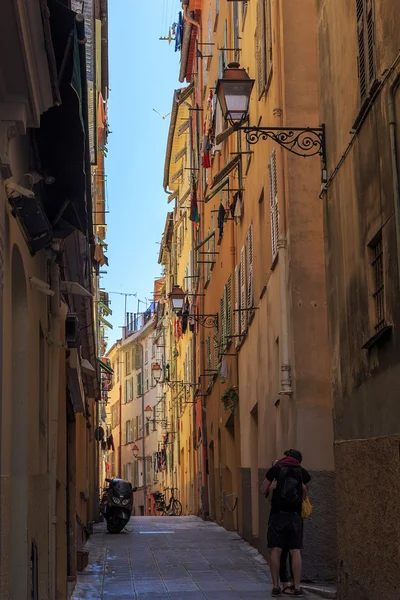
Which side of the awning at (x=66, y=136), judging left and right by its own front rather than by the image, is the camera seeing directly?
right

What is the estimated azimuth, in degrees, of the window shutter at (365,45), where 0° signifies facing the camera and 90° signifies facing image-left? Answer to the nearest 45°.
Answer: approximately 45°

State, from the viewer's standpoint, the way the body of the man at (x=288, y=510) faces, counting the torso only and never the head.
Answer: away from the camera

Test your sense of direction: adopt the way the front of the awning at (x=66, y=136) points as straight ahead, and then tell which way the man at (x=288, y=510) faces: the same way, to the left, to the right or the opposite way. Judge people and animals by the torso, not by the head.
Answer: to the left

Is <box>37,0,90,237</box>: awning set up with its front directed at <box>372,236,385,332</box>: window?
yes
